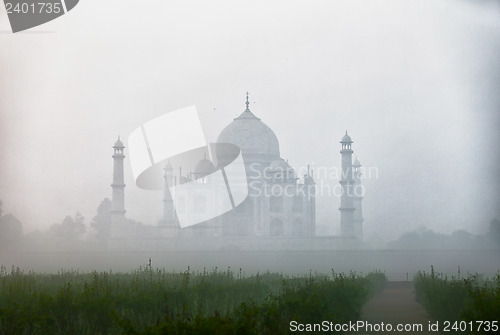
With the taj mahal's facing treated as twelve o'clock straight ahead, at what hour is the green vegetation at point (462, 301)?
The green vegetation is roughly at 12 o'clock from the taj mahal.

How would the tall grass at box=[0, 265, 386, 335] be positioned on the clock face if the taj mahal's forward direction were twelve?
The tall grass is roughly at 12 o'clock from the taj mahal.

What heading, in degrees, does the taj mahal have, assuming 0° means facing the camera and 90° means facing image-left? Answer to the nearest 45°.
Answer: approximately 0°
